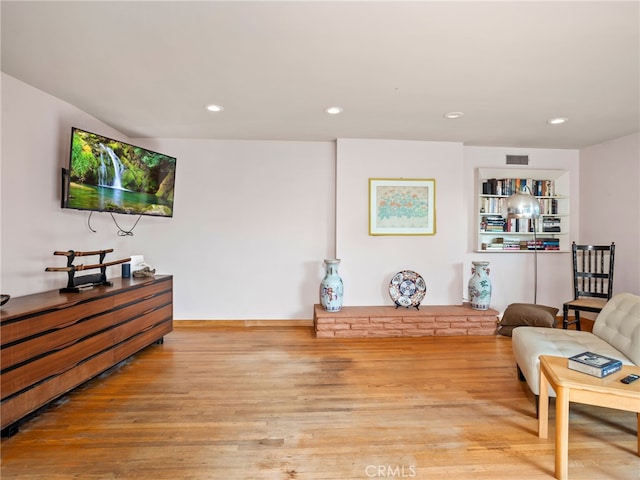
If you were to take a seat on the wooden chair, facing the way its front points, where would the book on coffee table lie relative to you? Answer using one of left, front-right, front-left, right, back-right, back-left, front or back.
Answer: front-left

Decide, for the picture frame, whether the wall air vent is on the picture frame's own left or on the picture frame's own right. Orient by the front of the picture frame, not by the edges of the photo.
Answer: on the picture frame's own left

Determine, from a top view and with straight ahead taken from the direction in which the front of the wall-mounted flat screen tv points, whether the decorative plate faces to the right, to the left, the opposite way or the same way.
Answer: to the right

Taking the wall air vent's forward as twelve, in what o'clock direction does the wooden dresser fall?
The wooden dresser is roughly at 1 o'clock from the wall air vent.

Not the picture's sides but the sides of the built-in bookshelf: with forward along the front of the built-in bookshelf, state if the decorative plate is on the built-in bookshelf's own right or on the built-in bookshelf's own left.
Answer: on the built-in bookshelf's own right

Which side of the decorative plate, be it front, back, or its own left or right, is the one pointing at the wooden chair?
left

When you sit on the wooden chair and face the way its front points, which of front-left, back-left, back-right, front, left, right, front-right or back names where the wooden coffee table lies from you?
front-left

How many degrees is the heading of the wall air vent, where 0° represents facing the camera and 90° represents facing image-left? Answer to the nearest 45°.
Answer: approximately 0°

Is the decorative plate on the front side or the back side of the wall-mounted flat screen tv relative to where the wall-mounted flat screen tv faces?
on the front side

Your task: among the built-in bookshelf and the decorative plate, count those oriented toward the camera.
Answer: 2

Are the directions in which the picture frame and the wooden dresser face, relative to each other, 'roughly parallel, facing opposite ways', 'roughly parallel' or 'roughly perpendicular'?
roughly perpendicular
